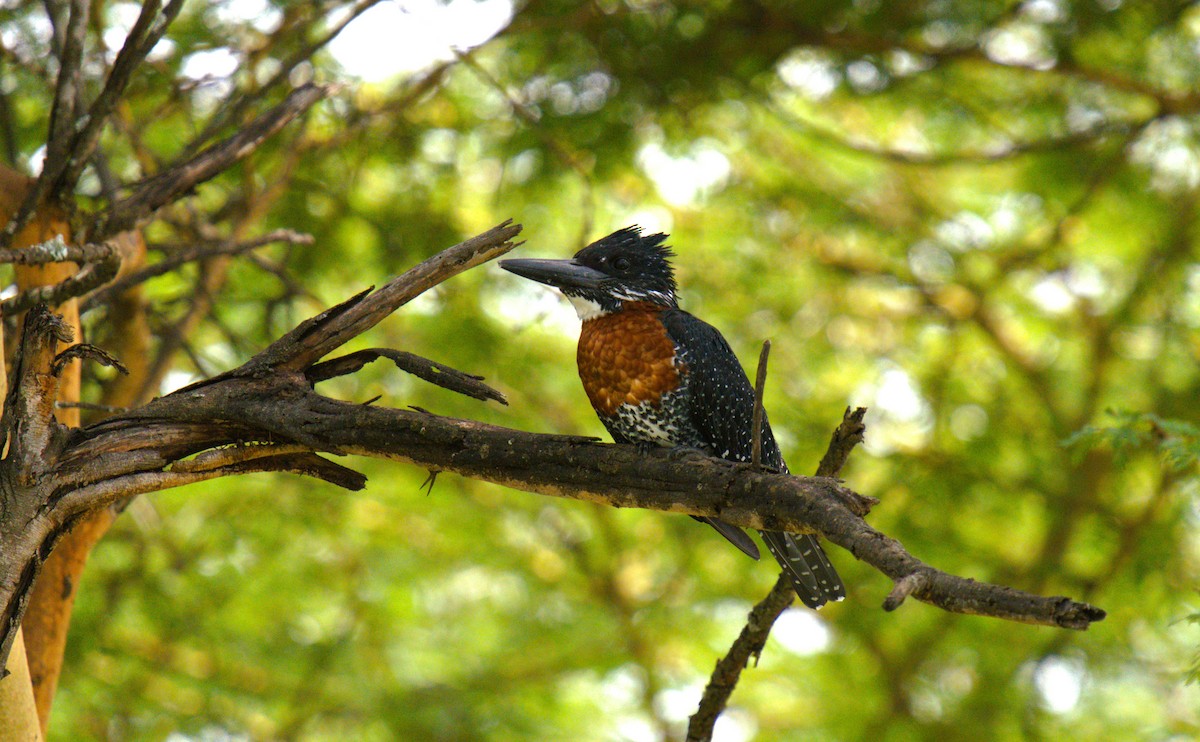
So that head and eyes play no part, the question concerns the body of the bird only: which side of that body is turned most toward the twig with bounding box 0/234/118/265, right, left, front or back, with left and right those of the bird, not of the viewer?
front

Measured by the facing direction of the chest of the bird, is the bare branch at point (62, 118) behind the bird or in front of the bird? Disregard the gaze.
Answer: in front

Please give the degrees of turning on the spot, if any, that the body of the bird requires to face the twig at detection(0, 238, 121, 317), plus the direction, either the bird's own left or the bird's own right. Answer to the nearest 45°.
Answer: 0° — it already faces it

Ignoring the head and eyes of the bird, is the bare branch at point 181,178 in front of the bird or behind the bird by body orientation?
in front

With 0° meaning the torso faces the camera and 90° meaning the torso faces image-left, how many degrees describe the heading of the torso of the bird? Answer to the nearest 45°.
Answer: approximately 45°

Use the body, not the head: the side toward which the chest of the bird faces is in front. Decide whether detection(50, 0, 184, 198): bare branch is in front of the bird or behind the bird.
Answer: in front
